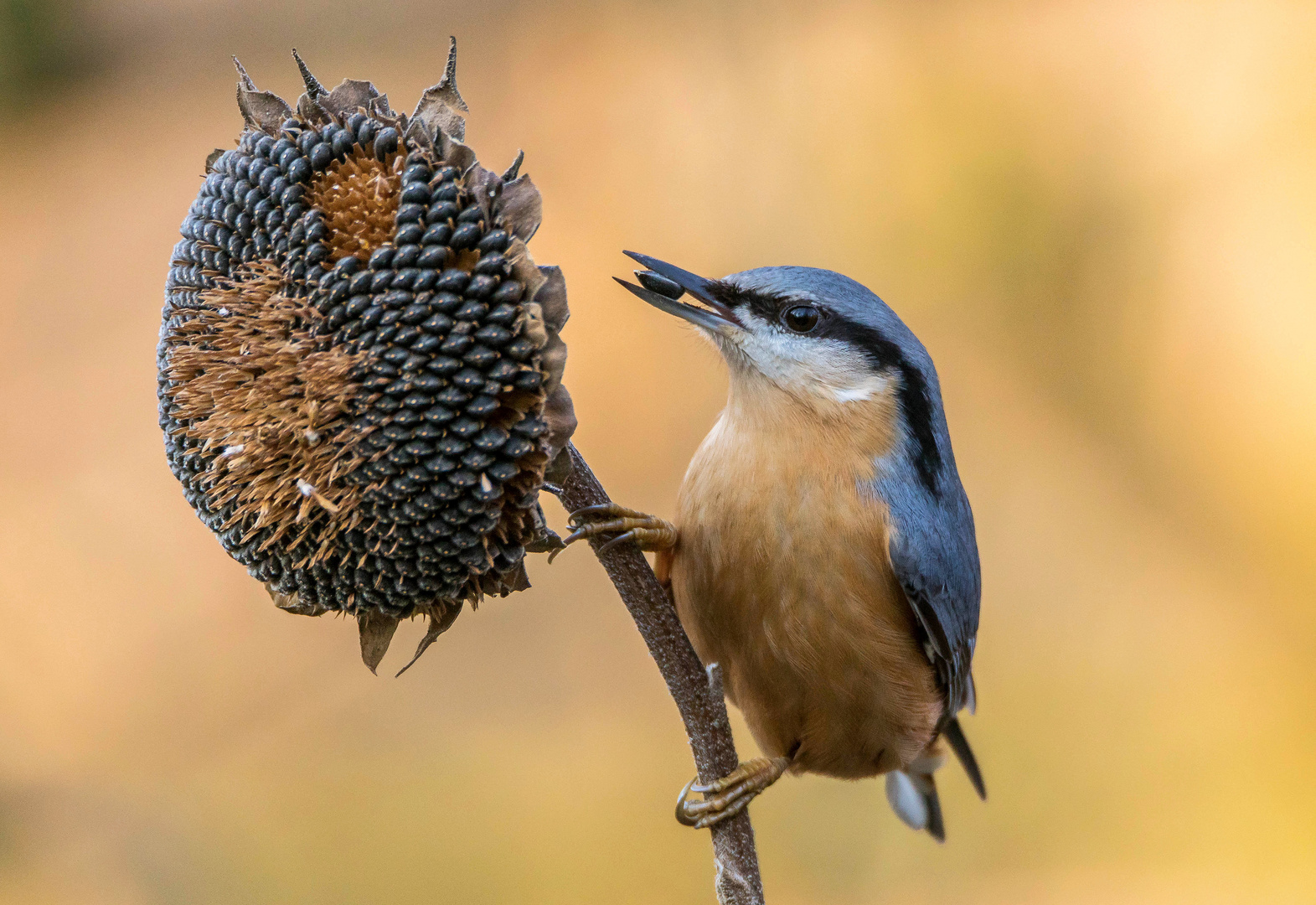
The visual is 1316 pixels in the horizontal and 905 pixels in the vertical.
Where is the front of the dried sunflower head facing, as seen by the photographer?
facing the viewer and to the left of the viewer

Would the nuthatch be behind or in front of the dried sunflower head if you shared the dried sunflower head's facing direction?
behind
